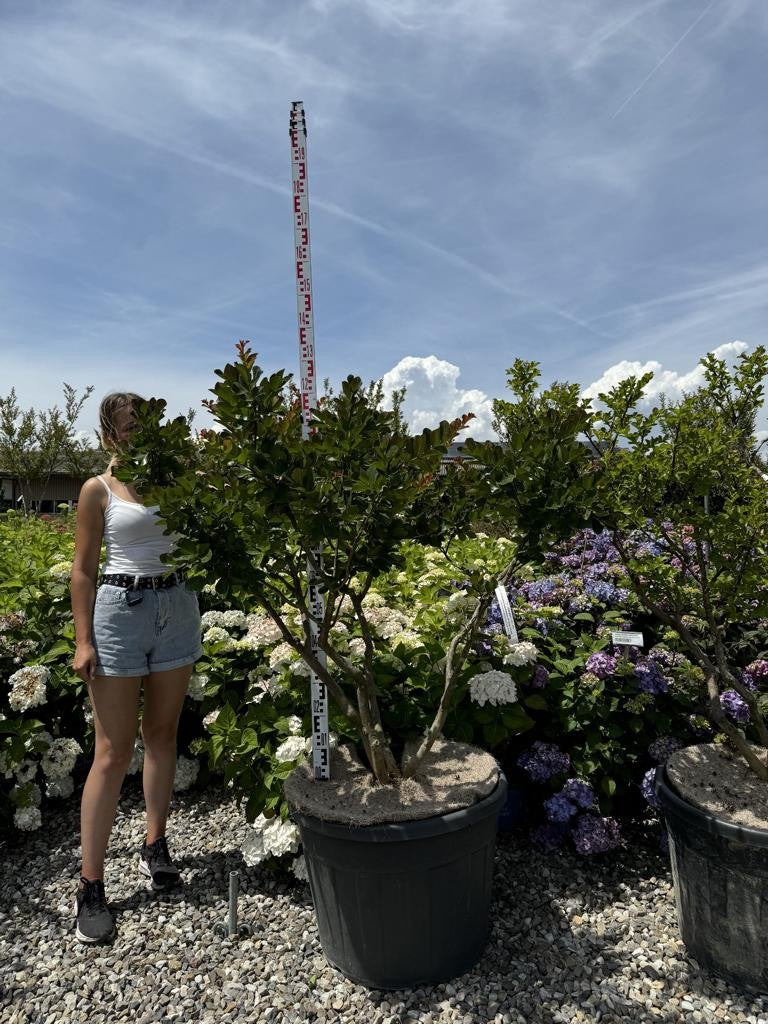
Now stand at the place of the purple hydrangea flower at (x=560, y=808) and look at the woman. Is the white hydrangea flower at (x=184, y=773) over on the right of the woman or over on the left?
right

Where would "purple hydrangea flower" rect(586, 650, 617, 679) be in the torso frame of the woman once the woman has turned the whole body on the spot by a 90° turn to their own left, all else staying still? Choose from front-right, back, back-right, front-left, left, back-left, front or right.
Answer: front-right

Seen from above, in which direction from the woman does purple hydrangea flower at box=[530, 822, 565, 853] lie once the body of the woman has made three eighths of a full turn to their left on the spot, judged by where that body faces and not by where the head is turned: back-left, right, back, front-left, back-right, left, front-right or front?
right

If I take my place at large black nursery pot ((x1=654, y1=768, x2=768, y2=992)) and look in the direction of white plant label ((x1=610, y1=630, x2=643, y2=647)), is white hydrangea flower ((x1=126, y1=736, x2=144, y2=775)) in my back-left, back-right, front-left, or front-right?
front-left

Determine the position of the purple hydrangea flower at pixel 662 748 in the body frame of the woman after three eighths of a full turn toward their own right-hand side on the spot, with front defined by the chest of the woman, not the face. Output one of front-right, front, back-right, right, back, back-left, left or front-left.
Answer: back

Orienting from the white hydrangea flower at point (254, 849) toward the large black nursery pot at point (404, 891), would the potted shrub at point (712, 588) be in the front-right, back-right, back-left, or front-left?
front-left

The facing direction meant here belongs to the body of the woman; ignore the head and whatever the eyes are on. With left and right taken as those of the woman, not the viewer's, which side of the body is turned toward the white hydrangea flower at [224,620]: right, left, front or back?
left

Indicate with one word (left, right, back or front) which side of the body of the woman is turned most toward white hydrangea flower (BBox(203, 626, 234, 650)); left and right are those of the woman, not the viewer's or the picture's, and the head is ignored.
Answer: left

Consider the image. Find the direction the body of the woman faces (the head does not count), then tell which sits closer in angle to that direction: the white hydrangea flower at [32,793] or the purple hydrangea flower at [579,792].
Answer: the purple hydrangea flower

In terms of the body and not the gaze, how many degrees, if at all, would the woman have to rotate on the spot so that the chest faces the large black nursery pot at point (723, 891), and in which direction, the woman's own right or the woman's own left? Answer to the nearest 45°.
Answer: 0° — they already face it

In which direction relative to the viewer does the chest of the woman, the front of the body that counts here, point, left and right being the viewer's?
facing the viewer and to the right of the viewer

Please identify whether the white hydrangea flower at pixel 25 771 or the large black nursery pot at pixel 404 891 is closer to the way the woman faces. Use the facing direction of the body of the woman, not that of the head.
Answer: the large black nursery pot
